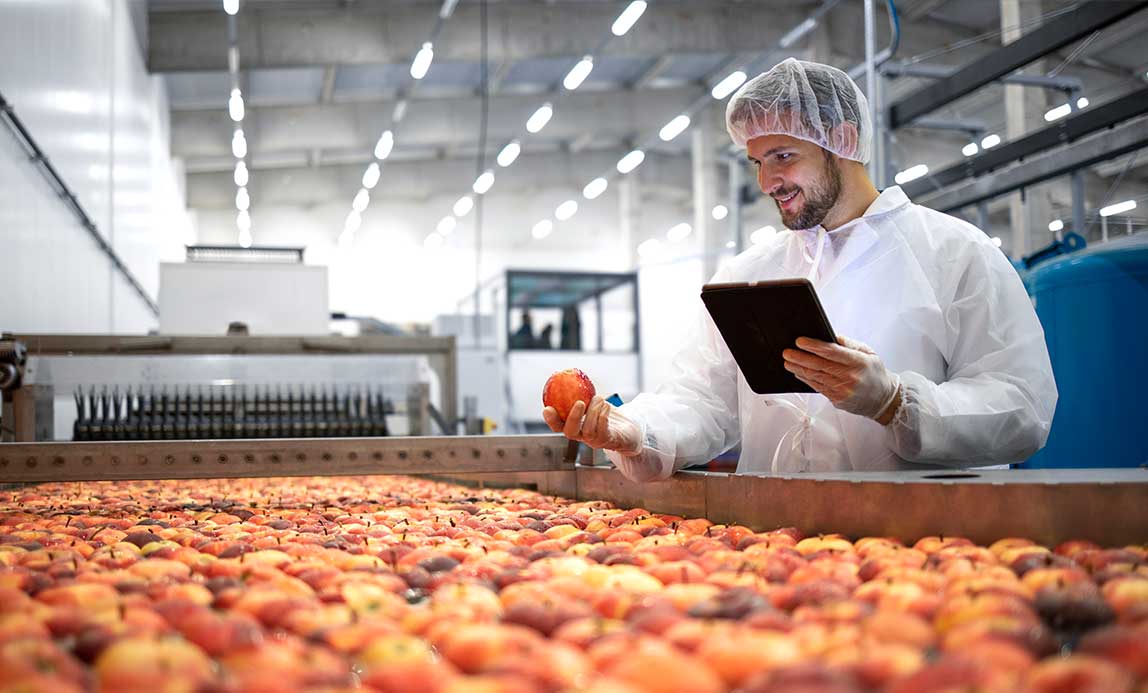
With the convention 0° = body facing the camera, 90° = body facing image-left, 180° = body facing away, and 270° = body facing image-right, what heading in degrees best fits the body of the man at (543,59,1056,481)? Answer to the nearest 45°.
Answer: approximately 45°

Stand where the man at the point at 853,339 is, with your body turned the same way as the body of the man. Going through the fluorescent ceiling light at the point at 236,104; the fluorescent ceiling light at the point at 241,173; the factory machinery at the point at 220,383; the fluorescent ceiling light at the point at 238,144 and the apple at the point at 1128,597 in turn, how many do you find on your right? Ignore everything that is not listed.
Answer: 4

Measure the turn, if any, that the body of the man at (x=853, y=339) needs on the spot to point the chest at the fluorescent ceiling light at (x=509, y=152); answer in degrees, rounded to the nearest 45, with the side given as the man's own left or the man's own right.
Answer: approximately 135° to the man's own right

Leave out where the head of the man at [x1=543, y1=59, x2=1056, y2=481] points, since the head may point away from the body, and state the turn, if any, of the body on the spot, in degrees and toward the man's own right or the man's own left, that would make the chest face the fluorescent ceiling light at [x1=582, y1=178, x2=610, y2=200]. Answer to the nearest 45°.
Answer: approximately 135° to the man's own right

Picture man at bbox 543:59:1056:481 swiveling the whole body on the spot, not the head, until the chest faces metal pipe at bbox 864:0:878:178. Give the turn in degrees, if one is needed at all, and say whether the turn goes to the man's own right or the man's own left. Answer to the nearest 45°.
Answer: approximately 135° to the man's own right

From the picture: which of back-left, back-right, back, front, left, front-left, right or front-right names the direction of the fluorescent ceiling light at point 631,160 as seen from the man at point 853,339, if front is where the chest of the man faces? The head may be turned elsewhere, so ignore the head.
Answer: back-right

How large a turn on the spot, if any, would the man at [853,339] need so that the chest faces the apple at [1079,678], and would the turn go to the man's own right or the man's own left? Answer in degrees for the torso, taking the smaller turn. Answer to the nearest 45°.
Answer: approximately 45° to the man's own left

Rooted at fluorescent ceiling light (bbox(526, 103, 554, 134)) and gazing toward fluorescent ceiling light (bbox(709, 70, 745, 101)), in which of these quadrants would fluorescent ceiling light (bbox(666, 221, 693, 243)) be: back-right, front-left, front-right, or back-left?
back-left

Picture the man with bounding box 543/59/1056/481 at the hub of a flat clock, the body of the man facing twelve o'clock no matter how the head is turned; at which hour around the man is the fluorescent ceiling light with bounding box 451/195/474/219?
The fluorescent ceiling light is roughly at 4 o'clock from the man.

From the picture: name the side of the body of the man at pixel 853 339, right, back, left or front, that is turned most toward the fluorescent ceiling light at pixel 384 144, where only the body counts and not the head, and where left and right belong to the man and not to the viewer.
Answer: right

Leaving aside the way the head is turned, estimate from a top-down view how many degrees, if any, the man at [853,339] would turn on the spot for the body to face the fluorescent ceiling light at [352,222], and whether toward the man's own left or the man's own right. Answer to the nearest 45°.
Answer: approximately 90° to the man's own right
